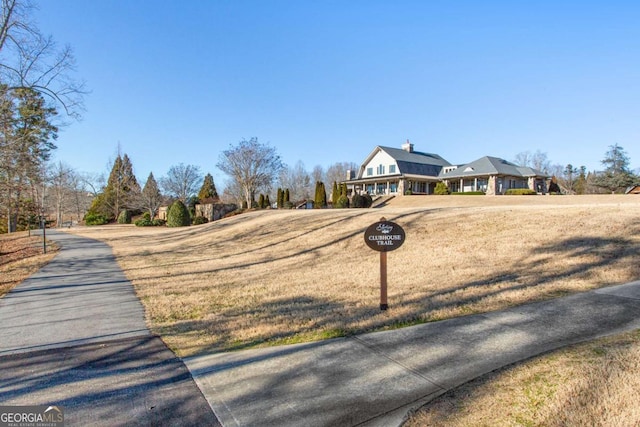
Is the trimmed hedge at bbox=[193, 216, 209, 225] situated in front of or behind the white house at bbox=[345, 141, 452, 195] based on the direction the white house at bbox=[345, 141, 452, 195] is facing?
in front

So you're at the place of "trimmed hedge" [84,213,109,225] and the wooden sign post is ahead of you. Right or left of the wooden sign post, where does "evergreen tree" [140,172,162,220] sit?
left

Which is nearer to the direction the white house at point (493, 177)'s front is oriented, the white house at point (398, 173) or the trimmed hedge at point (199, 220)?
the trimmed hedge

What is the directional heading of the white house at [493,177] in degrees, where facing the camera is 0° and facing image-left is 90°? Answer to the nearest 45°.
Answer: approximately 45°

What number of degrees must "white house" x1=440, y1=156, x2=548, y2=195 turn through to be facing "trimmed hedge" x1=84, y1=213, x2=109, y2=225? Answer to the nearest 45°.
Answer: approximately 45° to its right

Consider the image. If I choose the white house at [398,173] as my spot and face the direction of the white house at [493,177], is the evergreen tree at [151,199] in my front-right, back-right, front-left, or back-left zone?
back-right

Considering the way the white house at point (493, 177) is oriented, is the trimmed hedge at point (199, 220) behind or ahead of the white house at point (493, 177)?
ahead

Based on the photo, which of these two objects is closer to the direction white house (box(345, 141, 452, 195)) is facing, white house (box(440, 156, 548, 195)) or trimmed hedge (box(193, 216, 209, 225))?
the trimmed hedge

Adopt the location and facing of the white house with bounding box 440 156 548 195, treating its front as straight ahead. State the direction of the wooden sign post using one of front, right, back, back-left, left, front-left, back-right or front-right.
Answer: front-left
